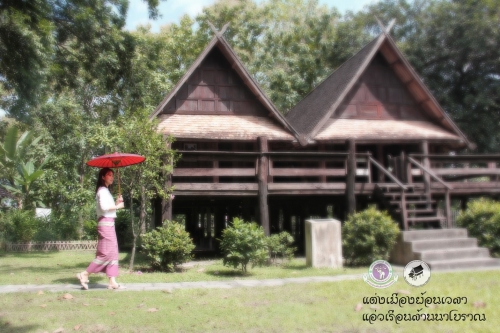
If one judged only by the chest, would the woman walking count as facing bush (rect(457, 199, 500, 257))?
yes

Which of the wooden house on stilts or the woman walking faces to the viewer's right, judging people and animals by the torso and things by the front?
the woman walking

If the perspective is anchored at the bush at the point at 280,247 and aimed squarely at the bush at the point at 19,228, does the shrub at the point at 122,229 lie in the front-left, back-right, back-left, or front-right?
front-right

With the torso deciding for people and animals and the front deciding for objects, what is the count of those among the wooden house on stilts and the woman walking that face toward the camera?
1

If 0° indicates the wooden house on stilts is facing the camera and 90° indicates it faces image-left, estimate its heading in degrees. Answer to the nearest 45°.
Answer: approximately 0°

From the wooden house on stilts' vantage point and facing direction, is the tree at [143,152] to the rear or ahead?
ahead

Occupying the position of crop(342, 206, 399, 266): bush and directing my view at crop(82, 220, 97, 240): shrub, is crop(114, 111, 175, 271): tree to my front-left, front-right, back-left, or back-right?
front-left

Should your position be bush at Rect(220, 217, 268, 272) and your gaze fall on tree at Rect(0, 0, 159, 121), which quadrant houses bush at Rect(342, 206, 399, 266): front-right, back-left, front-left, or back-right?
back-right

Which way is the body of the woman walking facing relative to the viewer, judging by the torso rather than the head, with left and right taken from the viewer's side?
facing to the right of the viewer

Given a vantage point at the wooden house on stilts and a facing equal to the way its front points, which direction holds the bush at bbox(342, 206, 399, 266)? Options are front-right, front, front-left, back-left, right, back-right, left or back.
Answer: front

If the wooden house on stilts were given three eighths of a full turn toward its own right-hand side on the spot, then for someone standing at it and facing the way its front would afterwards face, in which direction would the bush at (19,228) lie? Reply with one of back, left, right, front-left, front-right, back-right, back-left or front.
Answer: front-left

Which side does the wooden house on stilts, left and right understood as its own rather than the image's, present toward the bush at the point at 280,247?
front

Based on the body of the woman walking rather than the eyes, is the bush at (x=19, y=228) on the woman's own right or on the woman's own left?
on the woman's own left

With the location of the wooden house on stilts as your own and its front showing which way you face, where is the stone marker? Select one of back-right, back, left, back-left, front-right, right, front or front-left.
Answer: front

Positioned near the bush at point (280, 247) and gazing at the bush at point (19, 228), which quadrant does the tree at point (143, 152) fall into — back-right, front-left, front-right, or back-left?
front-left

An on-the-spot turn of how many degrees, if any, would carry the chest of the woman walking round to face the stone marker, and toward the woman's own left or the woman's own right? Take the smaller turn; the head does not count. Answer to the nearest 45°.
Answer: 0° — they already face it

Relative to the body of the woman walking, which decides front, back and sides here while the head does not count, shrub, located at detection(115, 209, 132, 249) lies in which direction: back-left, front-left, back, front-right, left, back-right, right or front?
left

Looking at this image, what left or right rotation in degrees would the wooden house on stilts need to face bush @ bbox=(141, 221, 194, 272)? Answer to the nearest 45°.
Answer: approximately 45° to its right
